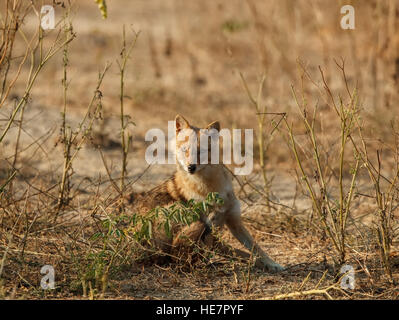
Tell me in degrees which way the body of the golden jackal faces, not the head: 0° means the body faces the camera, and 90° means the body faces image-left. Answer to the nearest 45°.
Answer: approximately 315°
